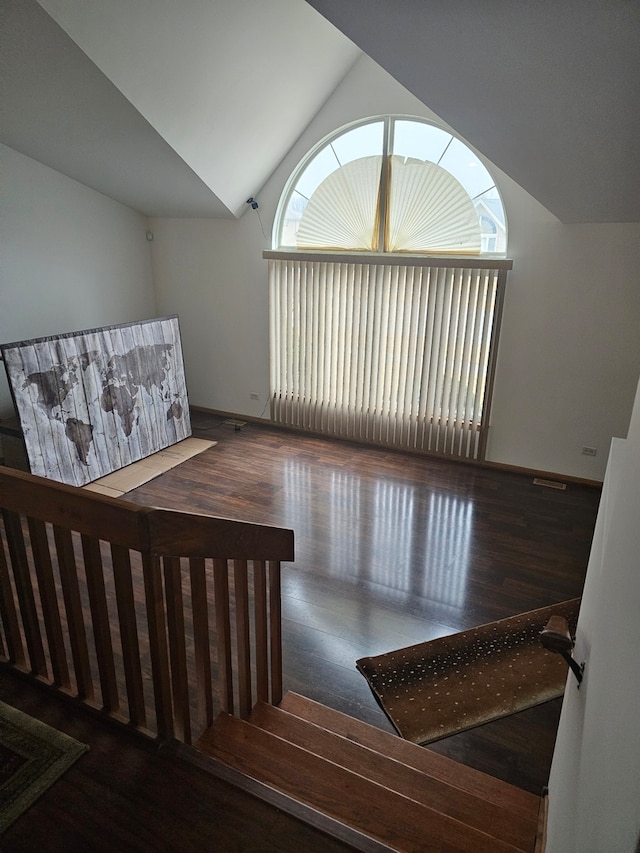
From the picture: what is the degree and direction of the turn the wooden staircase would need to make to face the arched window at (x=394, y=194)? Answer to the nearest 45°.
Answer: approximately 45° to its left

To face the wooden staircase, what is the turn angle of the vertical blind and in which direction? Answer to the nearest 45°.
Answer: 0° — it already faces it

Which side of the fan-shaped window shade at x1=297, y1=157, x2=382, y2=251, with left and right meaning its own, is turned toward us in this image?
front

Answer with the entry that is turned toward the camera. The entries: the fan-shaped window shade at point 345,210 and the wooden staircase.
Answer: the fan-shaped window shade

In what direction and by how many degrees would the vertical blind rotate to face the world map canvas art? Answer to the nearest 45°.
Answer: approximately 90° to its right

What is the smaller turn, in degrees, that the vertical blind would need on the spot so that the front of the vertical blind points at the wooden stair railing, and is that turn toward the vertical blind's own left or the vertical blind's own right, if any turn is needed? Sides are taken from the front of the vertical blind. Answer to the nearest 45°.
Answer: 0° — it already faces it

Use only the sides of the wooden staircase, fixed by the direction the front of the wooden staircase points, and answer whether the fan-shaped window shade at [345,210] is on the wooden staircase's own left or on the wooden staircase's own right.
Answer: on the wooden staircase's own left

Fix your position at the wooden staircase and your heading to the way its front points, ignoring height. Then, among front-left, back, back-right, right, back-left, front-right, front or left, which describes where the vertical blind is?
front-left

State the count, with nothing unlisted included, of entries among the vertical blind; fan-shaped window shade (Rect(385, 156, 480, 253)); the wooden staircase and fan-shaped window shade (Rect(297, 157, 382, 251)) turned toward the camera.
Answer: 3

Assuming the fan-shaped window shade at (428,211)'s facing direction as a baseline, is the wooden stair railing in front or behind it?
in front

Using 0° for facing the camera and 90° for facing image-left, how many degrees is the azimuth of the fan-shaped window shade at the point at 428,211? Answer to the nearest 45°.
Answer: approximately 0°

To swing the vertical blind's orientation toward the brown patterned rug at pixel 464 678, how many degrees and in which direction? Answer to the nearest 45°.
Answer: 0° — it already faces it

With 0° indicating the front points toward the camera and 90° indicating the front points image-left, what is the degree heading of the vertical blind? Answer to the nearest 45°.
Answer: approximately 0°

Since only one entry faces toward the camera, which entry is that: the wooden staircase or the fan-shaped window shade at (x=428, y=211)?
the fan-shaped window shade
